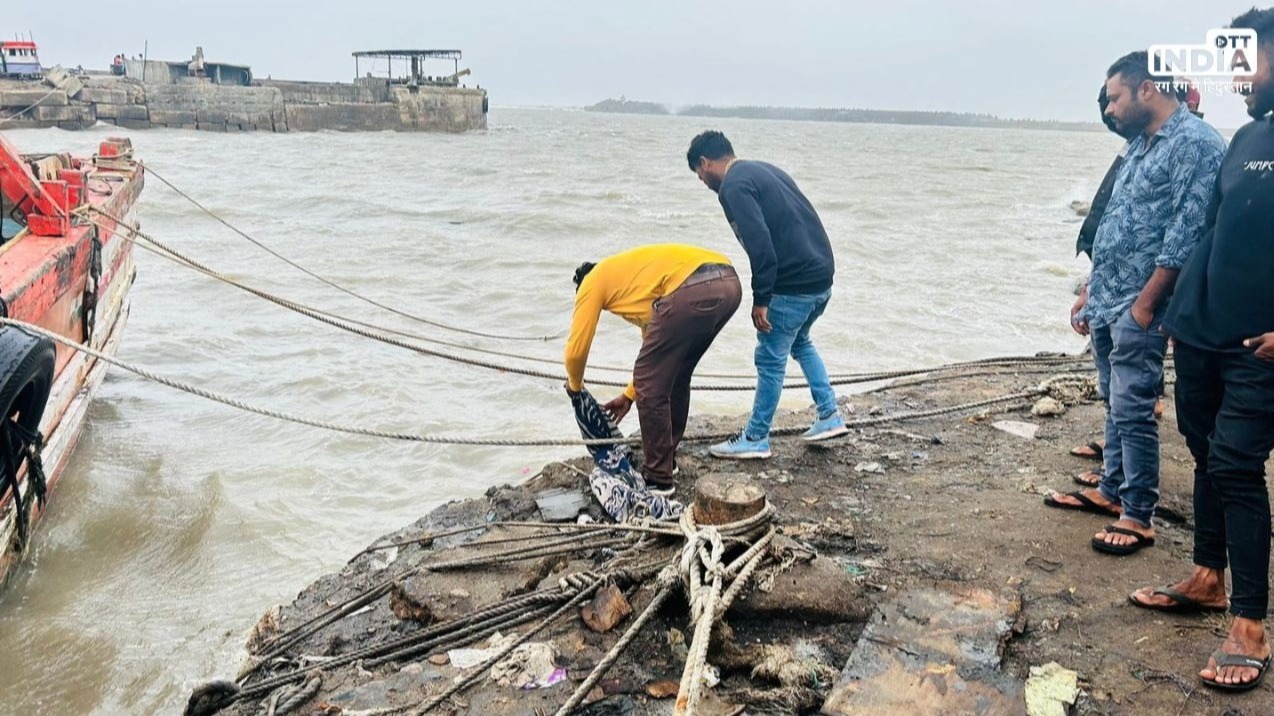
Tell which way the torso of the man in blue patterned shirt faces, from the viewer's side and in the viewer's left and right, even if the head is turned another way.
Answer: facing the viewer and to the left of the viewer

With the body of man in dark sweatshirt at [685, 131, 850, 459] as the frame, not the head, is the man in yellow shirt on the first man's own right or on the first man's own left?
on the first man's own left

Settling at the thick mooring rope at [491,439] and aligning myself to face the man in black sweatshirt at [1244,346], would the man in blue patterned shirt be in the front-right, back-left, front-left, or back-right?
front-left

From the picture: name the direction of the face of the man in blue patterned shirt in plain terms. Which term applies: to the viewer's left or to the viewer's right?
to the viewer's left

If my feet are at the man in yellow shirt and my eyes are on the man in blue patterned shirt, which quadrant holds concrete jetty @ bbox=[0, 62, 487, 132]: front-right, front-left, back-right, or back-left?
back-left

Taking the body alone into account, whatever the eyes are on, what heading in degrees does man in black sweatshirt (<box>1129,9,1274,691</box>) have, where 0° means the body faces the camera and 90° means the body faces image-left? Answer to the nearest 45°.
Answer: approximately 45°

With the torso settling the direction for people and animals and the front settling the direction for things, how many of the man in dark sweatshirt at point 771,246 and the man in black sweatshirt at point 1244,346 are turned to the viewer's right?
0

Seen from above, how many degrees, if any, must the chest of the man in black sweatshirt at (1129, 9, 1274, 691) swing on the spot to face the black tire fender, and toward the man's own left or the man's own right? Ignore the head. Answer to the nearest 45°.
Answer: approximately 45° to the man's own right
